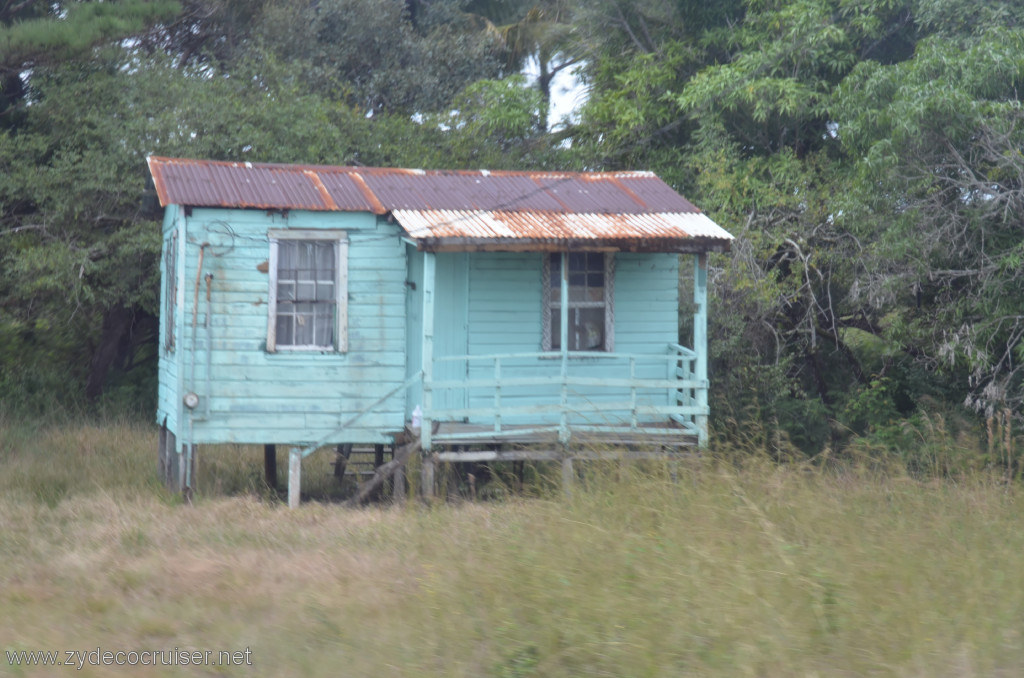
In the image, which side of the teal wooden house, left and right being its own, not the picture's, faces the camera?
front
